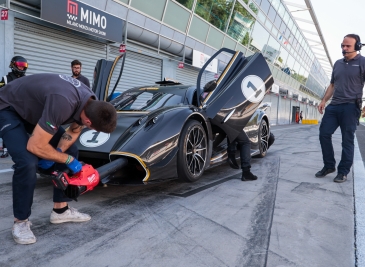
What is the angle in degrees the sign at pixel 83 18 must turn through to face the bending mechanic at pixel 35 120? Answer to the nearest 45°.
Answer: approximately 45° to its right

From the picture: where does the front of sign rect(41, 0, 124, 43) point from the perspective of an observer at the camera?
facing the viewer and to the right of the viewer

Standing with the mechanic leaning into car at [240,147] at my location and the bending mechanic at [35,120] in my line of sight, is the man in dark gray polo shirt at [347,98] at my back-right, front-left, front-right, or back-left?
back-left

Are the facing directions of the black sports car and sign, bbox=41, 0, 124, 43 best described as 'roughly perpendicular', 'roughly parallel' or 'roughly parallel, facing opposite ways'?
roughly perpendicular

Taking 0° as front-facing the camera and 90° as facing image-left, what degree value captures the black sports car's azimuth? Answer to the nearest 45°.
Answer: approximately 45°

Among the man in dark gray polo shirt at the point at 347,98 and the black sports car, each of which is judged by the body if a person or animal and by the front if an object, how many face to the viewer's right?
0

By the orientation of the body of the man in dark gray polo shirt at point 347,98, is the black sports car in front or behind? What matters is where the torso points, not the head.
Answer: in front

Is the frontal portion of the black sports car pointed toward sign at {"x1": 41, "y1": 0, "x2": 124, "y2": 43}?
no

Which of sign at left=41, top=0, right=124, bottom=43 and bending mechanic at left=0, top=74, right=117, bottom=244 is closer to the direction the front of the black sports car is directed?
the bending mechanic

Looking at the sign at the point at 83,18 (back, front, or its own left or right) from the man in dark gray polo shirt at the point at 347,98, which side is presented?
front

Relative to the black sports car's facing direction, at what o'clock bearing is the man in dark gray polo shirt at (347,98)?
The man in dark gray polo shirt is roughly at 7 o'clock from the black sports car.

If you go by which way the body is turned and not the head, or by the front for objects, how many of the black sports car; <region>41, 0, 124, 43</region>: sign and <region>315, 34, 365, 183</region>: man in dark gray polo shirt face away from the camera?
0

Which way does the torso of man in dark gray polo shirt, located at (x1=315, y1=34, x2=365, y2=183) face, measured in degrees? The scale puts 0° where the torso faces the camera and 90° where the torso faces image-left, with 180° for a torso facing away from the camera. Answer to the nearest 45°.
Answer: approximately 45°

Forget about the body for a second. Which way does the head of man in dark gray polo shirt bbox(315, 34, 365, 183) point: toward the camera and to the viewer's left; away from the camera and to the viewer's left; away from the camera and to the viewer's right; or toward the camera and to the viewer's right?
toward the camera and to the viewer's left
